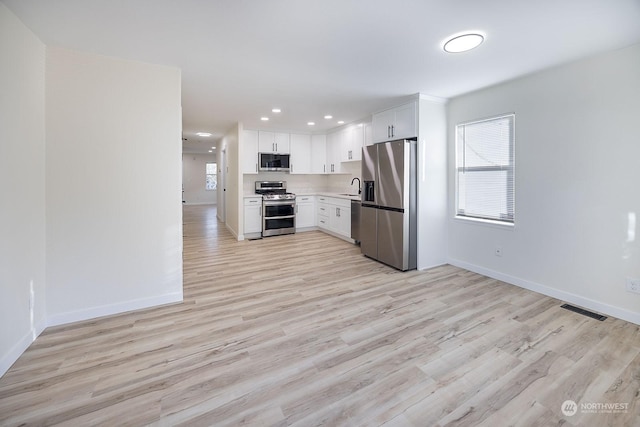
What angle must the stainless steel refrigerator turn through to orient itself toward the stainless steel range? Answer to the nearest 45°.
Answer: approximately 90° to its right

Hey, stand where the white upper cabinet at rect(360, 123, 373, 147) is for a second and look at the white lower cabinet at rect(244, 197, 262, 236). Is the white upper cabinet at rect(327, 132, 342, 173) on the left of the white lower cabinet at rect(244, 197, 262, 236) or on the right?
right

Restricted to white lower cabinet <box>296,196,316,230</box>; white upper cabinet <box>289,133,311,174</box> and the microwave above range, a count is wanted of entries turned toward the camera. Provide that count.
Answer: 3

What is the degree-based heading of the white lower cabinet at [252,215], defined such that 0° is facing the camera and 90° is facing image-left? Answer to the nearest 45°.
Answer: approximately 0°

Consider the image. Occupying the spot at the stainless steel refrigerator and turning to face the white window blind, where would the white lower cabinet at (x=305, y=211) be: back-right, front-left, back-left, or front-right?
back-left

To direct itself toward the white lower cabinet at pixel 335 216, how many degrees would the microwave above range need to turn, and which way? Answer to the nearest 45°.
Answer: approximately 45° to its left

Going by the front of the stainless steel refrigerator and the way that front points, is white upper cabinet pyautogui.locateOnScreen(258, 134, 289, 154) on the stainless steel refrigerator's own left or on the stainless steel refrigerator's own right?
on the stainless steel refrigerator's own right
